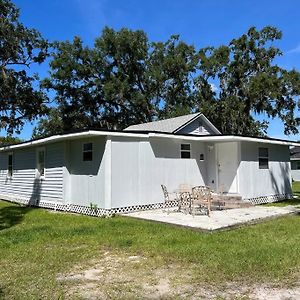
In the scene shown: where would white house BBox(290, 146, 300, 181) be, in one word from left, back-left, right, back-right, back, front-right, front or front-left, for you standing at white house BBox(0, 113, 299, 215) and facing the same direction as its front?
left

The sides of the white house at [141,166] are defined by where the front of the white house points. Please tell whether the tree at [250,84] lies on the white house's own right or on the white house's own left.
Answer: on the white house's own left

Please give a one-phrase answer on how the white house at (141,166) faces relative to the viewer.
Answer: facing the viewer and to the right of the viewer
